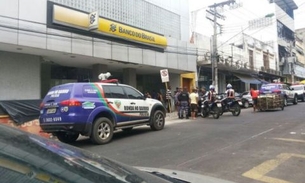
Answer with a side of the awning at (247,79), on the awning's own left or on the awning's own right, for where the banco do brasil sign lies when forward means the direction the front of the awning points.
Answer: on the awning's own right

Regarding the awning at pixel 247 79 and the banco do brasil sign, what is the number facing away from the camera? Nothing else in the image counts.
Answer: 0

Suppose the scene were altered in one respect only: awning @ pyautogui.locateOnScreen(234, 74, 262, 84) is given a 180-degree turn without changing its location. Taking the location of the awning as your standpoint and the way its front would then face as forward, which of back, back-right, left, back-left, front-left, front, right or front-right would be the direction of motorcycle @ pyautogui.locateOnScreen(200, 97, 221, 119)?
back-left

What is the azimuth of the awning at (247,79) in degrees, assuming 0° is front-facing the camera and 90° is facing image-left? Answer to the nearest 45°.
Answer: approximately 315°

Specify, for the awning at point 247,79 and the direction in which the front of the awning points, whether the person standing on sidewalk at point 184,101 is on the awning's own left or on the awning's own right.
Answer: on the awning's own right

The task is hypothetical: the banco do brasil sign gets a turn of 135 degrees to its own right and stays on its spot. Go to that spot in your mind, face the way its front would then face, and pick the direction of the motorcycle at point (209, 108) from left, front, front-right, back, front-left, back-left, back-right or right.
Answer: back
